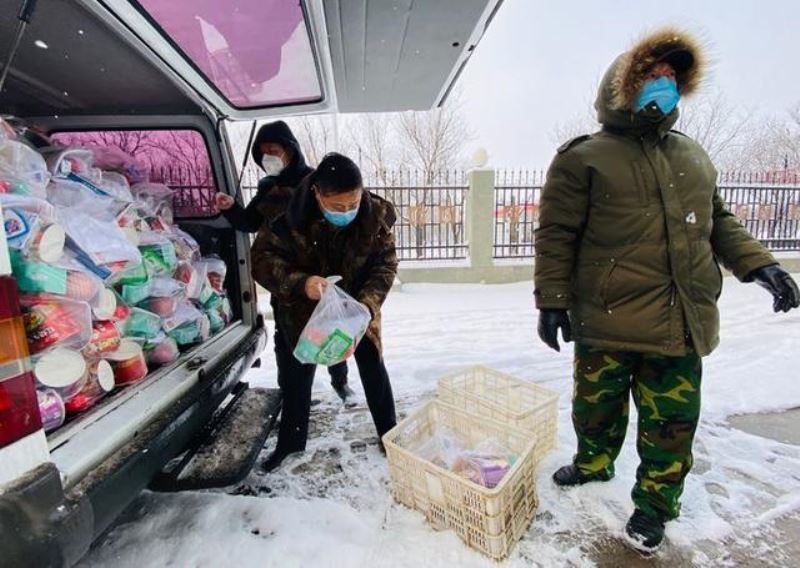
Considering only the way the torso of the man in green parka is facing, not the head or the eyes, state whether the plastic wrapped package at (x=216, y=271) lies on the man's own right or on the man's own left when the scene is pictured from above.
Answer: on the man's own right

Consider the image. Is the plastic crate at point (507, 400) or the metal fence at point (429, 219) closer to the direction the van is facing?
the metal fence

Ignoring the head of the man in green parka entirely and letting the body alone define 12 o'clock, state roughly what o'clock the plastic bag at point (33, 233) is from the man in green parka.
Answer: The plastic bag is roughly at 3 o'clock from the man in green parka.

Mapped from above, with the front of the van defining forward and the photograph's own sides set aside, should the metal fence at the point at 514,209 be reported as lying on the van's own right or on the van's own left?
on the van's own right

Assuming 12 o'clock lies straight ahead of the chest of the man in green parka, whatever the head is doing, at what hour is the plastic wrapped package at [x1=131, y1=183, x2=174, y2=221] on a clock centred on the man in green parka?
The plastic wrapped package is roughly at 4 o'clock from the man in green parka.

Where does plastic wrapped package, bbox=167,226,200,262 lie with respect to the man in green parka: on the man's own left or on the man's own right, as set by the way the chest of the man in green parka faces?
on the man's own right

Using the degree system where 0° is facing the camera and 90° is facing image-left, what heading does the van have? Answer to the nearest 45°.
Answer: approximately 135°

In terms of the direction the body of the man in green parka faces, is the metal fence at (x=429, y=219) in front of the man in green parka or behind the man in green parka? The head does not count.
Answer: behind

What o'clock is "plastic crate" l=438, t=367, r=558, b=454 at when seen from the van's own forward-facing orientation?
The plastic crate is roughly at 5 o'clock from the van.

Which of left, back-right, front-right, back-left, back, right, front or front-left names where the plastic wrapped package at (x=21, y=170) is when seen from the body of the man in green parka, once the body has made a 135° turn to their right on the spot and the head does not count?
front-left

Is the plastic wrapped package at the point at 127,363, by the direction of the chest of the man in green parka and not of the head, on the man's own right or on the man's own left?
on the man's own right
